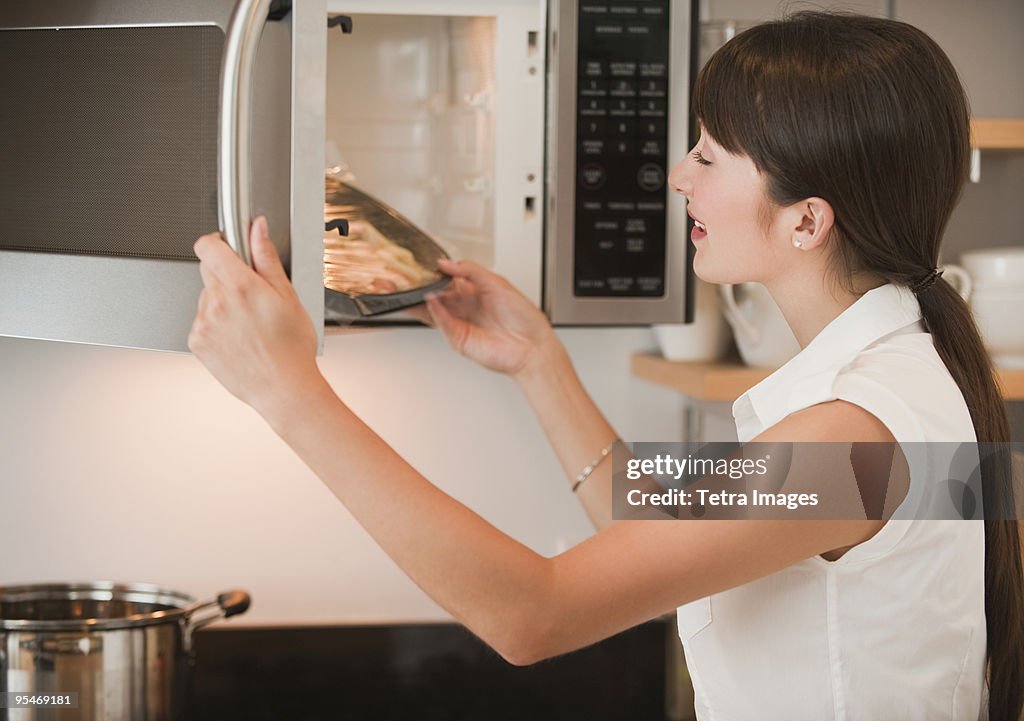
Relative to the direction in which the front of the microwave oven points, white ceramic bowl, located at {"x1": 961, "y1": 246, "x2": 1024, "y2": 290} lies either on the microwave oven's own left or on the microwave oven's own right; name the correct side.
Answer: on the microwave oven's own left

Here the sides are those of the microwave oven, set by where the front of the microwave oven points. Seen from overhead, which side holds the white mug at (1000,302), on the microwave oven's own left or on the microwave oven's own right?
on the microwave oven's own left

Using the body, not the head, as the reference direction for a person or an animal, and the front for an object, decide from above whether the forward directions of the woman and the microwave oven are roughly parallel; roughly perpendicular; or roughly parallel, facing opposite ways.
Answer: roughly perpendicular

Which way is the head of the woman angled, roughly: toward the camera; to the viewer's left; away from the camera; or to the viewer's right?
to the viewer's left

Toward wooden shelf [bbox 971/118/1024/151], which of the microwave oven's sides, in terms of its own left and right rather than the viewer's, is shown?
left

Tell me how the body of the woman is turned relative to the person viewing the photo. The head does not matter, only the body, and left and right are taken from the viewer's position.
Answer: facing to the left of the viewer

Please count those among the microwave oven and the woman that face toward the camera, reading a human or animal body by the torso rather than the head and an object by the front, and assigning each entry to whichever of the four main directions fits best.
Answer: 1
